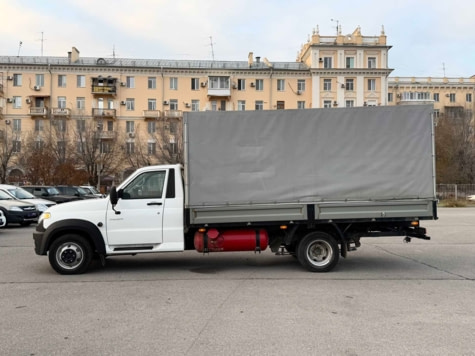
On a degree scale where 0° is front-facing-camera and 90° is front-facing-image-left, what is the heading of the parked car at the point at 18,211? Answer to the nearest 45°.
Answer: approximately 315°

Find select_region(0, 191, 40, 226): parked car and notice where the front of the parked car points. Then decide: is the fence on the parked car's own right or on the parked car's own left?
on the parked car's own left

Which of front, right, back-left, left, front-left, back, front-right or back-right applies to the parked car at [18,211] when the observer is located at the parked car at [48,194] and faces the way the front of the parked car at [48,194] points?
front-right

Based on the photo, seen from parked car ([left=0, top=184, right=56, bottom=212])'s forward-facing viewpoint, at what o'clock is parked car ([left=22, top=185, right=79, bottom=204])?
parked car ([left=22, top=185, right=79, bottom=204]) is roughly at 8 o'clock from parked car ([left=0, top=184, right=56, bottom=212]).

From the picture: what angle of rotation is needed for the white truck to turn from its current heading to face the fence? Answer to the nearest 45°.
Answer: approximately 135° to its right

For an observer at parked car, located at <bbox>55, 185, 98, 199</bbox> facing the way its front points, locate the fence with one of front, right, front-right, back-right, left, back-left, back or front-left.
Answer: front-left

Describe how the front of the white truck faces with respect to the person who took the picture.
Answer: facing to the left of the viewer

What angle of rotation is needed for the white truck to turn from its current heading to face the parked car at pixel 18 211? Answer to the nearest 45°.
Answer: approximately 45° to its right
